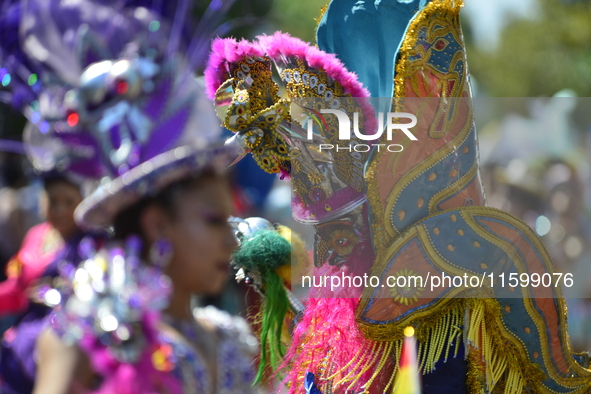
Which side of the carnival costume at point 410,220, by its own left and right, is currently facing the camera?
left
